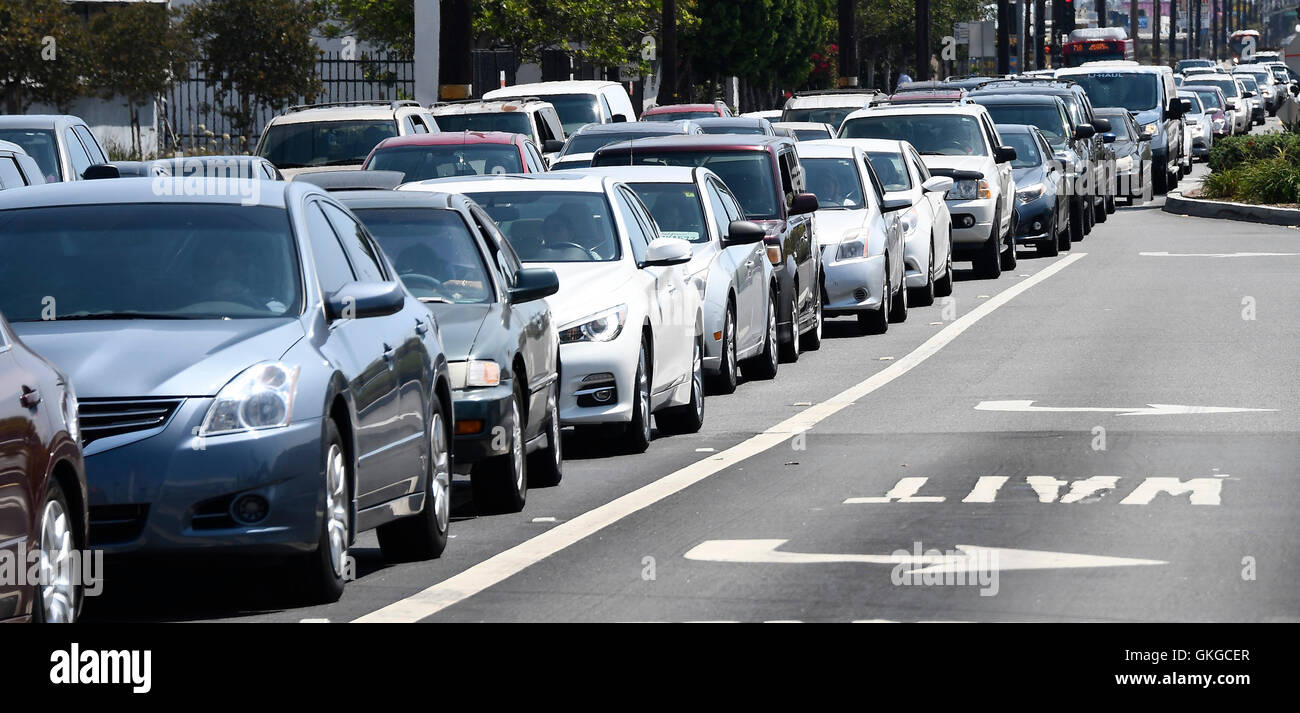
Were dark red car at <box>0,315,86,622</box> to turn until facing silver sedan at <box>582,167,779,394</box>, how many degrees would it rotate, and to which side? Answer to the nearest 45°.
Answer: approximately 180°

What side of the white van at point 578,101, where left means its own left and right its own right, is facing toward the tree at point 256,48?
right

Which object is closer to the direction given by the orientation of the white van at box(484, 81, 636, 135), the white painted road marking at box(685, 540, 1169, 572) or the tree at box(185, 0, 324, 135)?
the white painted road marking

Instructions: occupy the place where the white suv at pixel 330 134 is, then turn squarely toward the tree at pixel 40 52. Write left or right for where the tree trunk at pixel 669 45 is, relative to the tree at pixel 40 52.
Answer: right

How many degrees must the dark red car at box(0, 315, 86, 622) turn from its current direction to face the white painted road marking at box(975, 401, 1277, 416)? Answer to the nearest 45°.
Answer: approximately 180°

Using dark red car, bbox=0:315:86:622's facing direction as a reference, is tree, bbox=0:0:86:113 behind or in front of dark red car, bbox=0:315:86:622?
behind

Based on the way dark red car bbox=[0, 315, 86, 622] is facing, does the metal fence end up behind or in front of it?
behind

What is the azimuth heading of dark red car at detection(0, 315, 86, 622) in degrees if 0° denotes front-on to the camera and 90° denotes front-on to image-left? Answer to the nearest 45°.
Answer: approximately 45°

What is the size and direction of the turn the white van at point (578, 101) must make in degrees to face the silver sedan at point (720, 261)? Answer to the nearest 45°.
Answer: approximately 45° to its left
